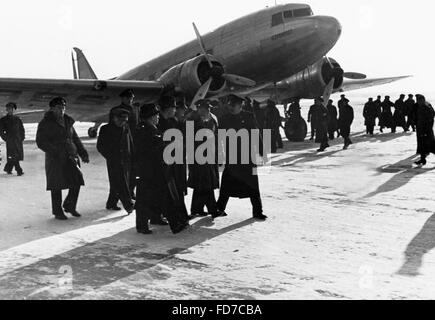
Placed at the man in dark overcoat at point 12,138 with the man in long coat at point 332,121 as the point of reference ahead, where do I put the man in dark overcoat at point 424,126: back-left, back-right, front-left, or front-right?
front-right

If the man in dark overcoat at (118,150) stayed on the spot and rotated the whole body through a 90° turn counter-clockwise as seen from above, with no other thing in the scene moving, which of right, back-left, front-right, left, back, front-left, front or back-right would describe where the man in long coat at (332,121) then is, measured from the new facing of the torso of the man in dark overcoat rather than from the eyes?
front

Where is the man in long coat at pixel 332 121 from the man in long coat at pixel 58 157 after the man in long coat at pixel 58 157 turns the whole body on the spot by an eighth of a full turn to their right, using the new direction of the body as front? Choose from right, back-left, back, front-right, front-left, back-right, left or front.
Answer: back-left

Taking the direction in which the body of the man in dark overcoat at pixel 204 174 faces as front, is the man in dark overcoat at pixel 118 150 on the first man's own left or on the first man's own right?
on the first man's own right

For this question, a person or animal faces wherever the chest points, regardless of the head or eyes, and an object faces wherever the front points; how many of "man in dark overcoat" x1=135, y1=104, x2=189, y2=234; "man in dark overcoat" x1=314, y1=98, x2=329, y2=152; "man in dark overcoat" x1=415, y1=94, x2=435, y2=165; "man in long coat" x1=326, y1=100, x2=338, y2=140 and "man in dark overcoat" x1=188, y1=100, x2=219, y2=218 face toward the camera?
1

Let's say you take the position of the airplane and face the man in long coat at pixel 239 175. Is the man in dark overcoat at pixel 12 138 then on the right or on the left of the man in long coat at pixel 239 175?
right

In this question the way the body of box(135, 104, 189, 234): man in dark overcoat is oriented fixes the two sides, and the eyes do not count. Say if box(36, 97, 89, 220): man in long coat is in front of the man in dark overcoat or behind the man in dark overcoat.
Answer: behind

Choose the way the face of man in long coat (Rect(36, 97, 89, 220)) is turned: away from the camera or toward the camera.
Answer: toward the camera

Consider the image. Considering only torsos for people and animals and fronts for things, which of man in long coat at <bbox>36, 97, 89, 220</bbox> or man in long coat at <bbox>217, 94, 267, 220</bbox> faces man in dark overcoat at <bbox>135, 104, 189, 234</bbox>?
man in long coat at <bbox>36, 97, 89, 220</bbox>

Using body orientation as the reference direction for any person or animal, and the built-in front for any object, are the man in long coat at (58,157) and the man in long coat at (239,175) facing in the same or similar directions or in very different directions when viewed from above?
same or similar directions

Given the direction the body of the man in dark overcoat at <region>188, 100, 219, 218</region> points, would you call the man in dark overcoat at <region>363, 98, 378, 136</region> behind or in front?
behind
